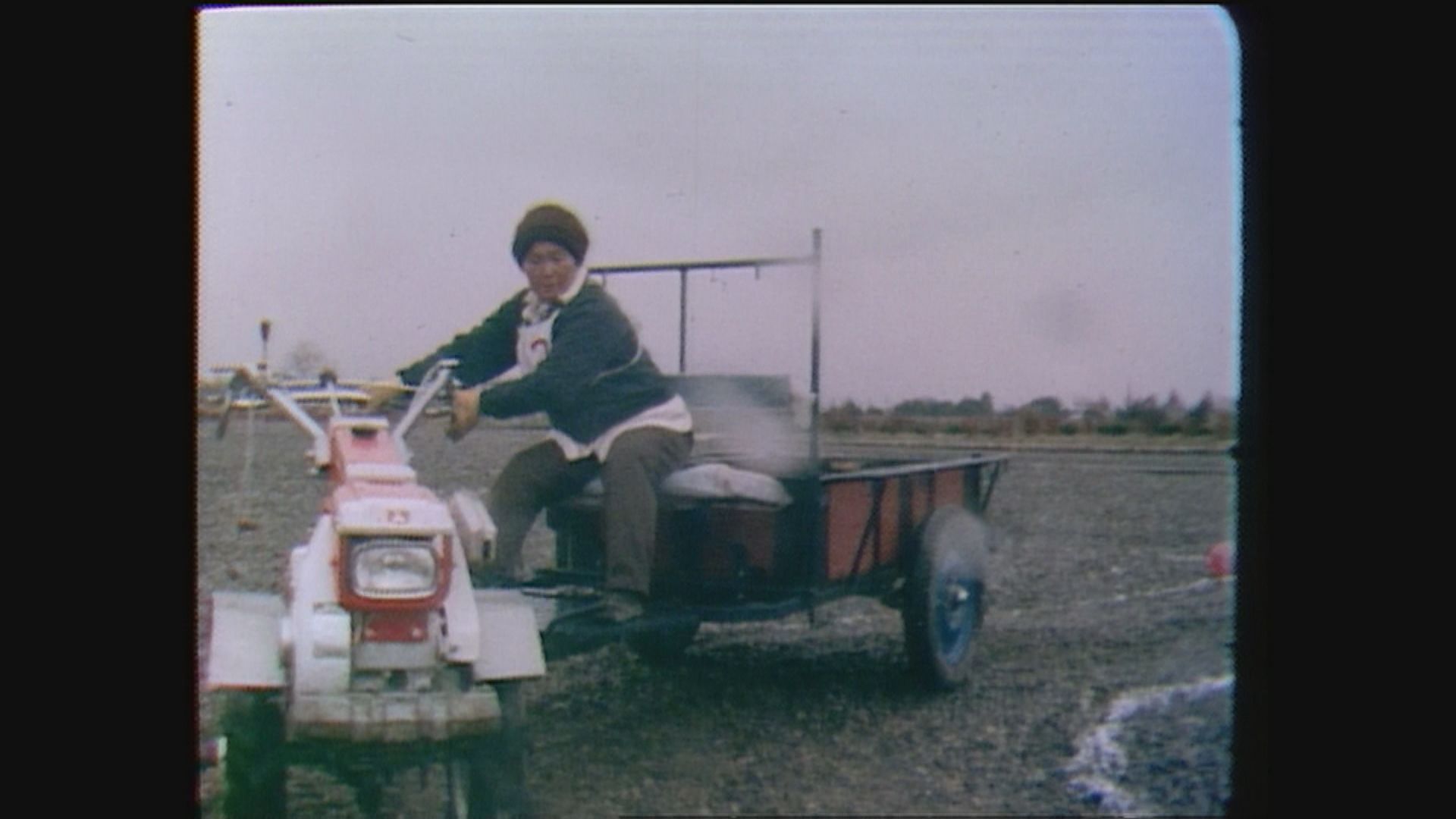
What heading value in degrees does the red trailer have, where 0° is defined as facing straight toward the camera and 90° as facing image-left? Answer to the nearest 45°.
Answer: approximately 45°
